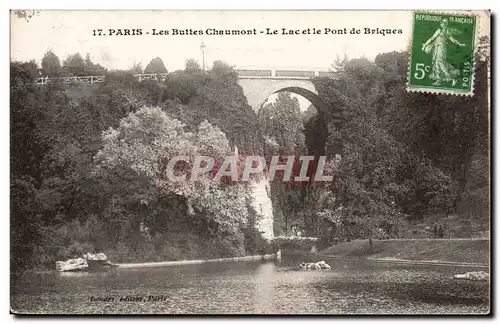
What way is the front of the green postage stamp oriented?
toward the camera
